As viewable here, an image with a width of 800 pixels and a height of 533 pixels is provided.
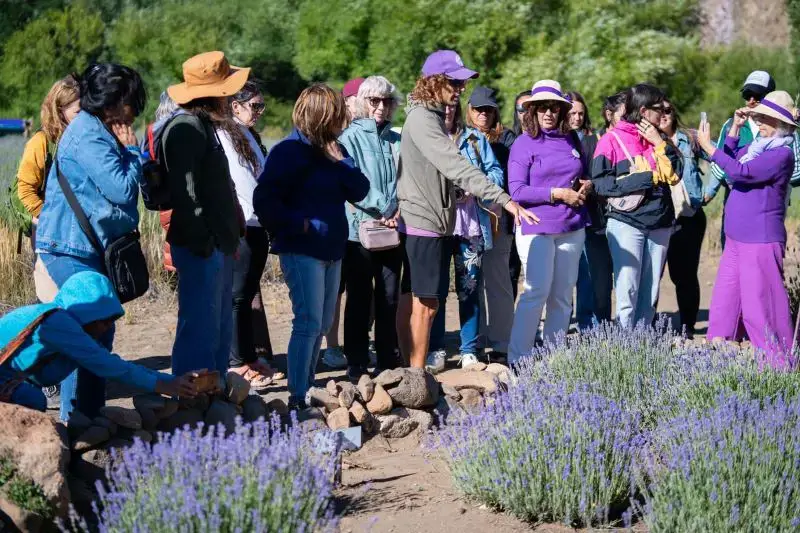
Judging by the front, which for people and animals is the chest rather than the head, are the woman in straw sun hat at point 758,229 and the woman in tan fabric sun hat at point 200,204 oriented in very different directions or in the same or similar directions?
very different directions

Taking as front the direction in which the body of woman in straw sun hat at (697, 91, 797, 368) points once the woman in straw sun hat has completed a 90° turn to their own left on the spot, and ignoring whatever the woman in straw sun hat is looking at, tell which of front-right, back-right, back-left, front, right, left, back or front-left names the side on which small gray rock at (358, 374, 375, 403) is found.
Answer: front-right

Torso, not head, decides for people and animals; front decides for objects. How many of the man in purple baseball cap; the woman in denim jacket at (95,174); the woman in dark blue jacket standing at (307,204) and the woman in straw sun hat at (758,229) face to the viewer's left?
1

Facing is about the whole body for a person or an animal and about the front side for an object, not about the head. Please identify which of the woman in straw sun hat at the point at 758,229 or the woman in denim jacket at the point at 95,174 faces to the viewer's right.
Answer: the woman in denim jacket

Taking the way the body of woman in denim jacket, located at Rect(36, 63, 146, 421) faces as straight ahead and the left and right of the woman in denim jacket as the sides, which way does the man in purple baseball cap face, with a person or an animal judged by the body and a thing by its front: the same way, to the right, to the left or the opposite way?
the same way

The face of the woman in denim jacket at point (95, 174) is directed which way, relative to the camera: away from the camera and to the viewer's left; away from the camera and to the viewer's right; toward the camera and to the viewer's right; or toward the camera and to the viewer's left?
away from the camera and to the viewer's right

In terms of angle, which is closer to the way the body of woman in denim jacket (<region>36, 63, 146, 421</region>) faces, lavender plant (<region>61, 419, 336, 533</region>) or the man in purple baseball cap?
the man in purple baseball cap

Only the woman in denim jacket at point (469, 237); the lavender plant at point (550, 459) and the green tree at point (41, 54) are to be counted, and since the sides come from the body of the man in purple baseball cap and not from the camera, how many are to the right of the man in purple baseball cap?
1

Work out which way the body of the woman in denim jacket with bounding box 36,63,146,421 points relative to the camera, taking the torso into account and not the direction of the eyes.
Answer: to the viewer's right

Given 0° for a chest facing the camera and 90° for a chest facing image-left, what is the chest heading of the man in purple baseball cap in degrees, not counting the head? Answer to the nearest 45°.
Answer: approximately 270°

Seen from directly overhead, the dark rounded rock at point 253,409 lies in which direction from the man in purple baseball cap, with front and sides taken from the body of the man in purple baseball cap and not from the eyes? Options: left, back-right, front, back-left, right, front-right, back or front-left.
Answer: back-right

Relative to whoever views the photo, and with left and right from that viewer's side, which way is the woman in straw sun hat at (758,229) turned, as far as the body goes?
facing to the left of the viewer
